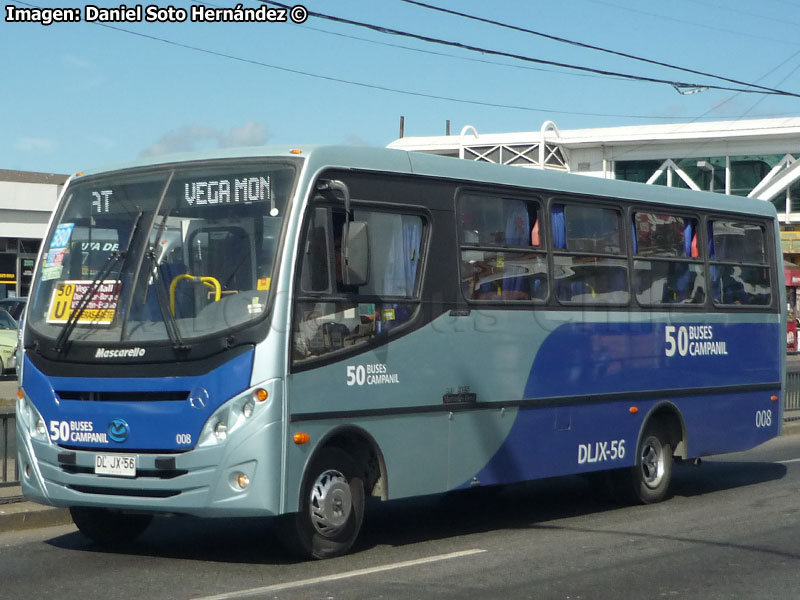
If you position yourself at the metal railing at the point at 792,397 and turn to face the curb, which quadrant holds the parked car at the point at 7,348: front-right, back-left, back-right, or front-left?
front-right

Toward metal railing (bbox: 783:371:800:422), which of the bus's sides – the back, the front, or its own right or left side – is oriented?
back

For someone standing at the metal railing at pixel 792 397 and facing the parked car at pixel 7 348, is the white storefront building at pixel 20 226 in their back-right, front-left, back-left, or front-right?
front-right

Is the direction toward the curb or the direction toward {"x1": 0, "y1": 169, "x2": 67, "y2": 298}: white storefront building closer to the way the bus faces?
the curb

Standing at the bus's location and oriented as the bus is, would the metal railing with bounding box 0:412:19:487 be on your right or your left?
on your right

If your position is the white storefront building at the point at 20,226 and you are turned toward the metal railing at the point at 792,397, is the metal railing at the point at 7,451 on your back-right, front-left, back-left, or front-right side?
front-right

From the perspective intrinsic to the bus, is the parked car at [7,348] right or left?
on its right

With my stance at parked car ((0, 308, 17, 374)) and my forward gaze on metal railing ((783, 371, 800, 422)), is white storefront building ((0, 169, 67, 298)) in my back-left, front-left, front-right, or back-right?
back-left

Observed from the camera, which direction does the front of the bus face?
facing the viewer and to the left of the viewer
